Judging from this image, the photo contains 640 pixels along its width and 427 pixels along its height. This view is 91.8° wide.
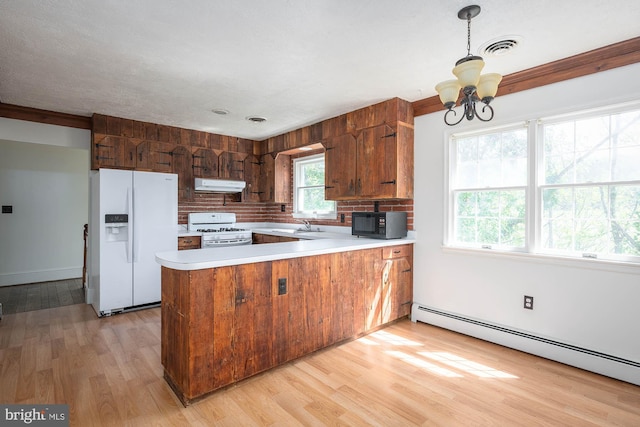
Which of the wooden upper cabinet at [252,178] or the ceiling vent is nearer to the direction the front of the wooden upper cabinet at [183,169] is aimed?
the ceiling vent

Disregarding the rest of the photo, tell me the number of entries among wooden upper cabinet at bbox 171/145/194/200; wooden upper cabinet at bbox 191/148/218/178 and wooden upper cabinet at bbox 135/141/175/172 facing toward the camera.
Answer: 3

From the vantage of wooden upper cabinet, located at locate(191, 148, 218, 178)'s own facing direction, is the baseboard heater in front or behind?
in front

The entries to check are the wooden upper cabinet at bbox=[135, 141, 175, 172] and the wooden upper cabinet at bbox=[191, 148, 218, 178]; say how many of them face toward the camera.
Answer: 2

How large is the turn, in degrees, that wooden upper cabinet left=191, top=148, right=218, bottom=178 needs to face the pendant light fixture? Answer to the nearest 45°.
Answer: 0° — it already faces it

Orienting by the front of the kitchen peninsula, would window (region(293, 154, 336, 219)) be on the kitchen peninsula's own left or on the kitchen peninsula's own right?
on the kitchen peninsula's own left

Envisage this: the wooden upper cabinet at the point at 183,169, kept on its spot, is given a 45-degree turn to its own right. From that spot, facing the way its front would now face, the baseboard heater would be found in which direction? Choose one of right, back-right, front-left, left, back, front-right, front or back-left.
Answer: left

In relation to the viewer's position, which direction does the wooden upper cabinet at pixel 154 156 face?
facing the viewer

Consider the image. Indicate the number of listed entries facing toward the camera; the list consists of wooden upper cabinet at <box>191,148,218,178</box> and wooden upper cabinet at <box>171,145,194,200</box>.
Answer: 2

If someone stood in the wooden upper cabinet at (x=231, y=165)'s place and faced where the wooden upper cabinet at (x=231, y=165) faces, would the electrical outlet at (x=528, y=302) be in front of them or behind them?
in front

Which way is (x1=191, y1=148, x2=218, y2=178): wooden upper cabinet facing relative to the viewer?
toward the camera

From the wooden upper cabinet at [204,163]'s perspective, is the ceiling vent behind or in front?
in front
